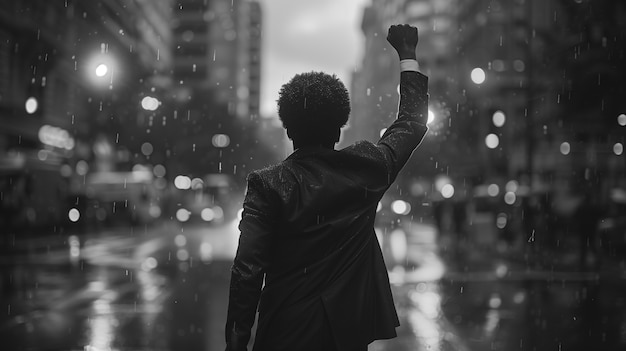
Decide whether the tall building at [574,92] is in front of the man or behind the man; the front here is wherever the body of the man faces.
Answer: in front

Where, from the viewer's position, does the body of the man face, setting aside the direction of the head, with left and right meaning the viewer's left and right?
facing away from the viewer

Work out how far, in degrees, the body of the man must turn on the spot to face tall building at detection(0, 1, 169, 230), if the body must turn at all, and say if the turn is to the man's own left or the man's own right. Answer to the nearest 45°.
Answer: approximately 45° to the man's own left

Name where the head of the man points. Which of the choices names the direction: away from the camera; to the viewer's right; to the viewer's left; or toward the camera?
away from the camera
